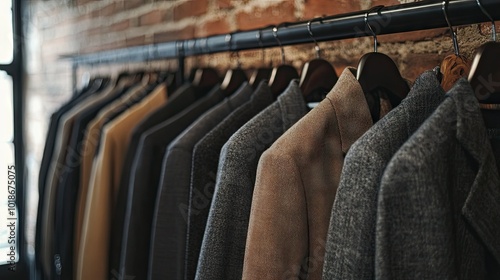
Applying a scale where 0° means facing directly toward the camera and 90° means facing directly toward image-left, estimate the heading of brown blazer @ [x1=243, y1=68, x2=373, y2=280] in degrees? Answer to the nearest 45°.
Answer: approximately 315°

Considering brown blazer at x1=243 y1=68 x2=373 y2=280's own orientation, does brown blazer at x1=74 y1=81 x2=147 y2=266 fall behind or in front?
behind

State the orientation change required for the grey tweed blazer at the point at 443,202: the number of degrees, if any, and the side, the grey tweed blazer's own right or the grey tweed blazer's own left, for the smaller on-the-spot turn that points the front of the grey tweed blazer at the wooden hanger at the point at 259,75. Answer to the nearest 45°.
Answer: approximately 180°

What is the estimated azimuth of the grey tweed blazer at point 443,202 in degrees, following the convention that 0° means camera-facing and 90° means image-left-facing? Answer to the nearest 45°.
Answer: approximately 315°

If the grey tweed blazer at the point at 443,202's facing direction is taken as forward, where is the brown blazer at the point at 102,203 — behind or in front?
behind
